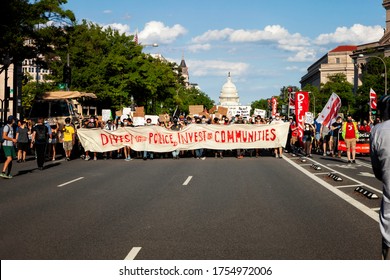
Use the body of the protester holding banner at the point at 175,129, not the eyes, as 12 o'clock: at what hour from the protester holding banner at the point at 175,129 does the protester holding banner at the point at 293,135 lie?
the protester holding banner at the point at 293,135 is roughly at 8 o'clock from the protester holding banner at the point at 175,129.

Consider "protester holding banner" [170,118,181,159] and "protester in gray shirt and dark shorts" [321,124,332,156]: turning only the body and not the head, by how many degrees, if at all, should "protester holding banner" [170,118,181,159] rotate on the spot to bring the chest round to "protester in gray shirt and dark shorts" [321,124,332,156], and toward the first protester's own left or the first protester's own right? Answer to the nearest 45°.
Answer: approximately 90° to the first protester's own left

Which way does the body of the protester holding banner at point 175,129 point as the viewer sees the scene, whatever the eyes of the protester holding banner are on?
toward the camera

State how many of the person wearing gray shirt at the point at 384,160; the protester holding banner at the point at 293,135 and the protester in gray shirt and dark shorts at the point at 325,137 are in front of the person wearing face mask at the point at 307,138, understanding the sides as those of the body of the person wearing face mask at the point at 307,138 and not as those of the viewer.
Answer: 1

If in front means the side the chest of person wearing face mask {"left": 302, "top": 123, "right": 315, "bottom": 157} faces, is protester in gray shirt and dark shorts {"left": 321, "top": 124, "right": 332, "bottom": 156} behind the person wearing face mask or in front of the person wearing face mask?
behind

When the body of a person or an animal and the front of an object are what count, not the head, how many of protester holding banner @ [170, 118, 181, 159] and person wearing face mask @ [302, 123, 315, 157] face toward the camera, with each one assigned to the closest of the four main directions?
2

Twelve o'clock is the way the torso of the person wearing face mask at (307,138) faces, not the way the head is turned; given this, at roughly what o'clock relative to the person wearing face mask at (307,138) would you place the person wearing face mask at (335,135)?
the person wearing face mask at (335,135) is roughly at 8 o'clock from the person wearing face mask at (307,138).

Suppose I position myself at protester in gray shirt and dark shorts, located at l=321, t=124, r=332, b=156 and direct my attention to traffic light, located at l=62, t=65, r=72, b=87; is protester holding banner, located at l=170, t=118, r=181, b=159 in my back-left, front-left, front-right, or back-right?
front-left

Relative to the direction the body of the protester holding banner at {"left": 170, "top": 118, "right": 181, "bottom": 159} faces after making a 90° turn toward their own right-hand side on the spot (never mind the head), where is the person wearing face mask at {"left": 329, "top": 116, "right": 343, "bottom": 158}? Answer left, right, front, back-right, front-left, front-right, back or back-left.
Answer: back

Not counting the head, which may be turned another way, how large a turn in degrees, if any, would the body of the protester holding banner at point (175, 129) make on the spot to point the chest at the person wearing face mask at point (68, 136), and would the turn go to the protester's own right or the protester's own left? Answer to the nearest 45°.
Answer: approximately 90° to the protester's own right
